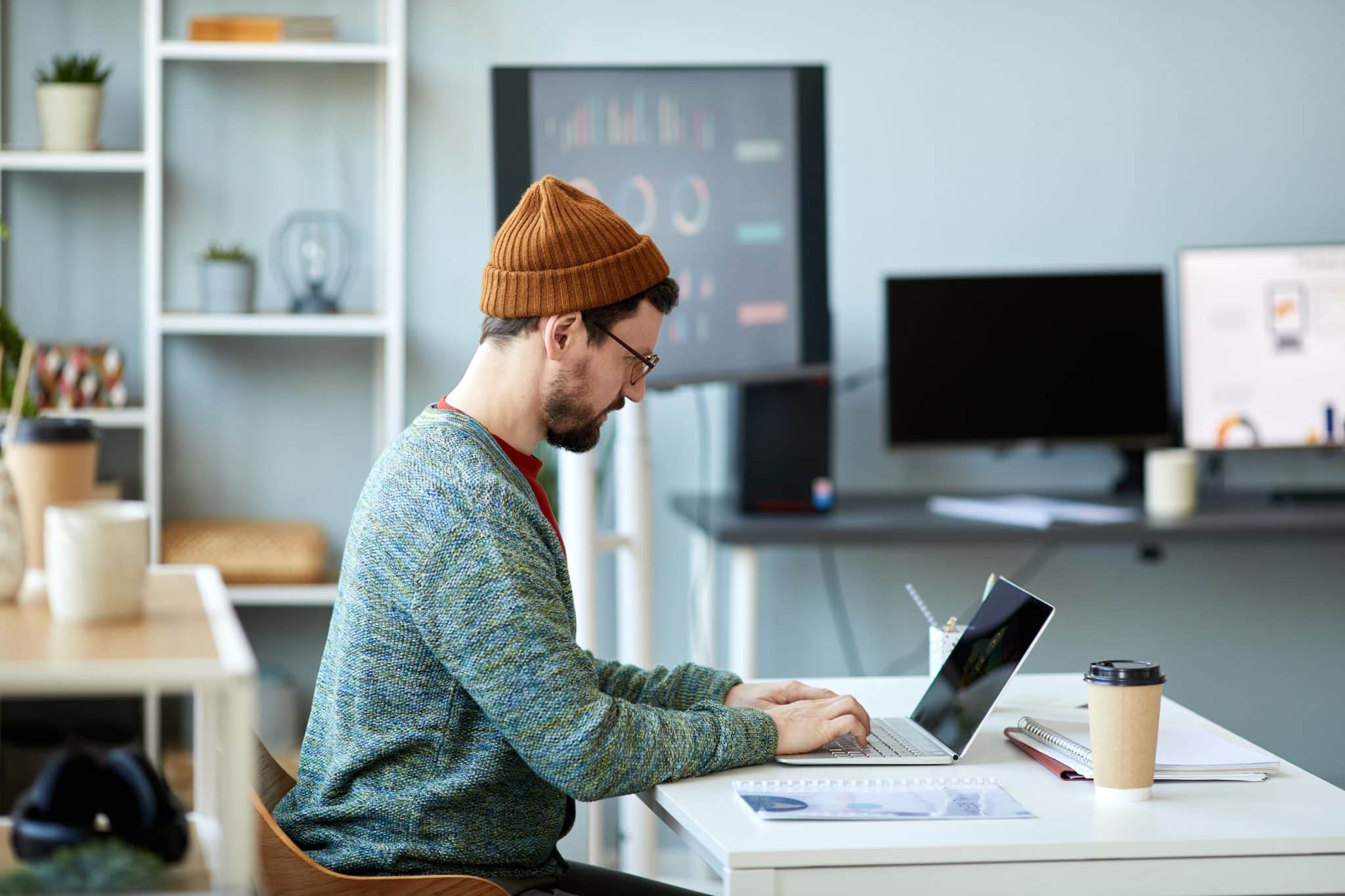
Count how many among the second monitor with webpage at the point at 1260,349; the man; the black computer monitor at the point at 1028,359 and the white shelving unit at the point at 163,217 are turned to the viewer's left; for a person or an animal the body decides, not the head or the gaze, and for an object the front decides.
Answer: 0

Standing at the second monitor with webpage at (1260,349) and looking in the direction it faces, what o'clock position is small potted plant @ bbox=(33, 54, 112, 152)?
The small potted plant is roughly at 2 o'clock from the second monitor with webpage.

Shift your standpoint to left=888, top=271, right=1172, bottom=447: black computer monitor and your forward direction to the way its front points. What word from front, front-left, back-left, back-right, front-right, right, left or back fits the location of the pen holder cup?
front

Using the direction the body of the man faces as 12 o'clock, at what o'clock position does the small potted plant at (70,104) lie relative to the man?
The small potted plant is roughly at 8 o'clock from the man.

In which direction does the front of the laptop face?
to the viewer's left

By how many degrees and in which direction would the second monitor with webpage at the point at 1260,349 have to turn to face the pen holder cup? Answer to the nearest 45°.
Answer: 0° — it already faces it

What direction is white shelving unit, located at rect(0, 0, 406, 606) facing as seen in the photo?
toward the camera

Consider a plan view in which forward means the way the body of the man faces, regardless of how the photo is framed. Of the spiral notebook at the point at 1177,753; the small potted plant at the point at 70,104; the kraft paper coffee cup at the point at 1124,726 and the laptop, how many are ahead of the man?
3

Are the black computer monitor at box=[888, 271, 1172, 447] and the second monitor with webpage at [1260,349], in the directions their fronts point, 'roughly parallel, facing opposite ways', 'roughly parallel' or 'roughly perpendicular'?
roughly parallel

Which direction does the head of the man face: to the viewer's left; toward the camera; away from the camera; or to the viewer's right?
to the viewer's right

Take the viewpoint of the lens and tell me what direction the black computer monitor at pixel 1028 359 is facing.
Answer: facing the viewer

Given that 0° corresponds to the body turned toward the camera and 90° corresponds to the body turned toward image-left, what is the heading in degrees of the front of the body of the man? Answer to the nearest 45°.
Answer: approximately 270°

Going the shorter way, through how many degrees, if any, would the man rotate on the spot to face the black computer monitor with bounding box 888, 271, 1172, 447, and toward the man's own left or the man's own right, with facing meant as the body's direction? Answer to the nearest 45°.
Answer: approximately 45° to the man's own left

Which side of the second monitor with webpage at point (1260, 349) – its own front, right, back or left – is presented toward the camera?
front
